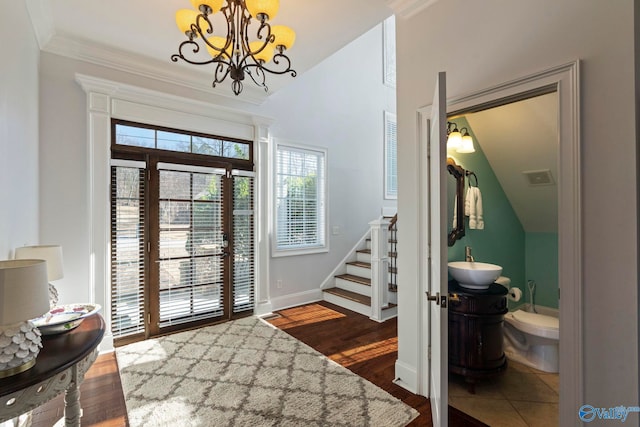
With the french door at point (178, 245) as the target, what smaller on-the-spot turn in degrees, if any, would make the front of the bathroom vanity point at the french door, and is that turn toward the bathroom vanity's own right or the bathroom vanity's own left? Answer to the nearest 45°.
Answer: approximately 135° to the bathroom vanity's own right

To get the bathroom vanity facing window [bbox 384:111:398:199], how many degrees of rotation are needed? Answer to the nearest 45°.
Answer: approximately 180°

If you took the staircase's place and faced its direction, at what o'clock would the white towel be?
The white towel is roughly at 9 o'clock from the staircase.

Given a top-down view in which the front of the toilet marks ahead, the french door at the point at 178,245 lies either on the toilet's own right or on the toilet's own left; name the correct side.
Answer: on the toilet's own right

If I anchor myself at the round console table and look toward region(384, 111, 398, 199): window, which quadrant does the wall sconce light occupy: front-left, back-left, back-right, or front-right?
front-right

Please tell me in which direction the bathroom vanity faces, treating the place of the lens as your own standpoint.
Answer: facing the viewer and to the right of the viewer

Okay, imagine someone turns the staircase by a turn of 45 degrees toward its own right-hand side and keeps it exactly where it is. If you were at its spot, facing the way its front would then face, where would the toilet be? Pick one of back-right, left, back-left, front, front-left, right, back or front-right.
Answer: back-left

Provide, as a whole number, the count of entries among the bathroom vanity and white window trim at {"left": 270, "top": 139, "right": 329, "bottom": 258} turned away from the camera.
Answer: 0

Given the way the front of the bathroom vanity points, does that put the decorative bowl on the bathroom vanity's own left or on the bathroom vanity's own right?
on the bathroom vanity's own right
